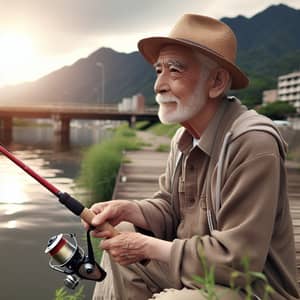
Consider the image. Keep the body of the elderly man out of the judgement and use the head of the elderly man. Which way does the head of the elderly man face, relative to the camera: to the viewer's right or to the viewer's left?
to the viewer's left

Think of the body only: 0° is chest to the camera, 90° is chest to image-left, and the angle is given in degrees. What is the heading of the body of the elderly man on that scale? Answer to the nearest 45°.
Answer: approximately 45°

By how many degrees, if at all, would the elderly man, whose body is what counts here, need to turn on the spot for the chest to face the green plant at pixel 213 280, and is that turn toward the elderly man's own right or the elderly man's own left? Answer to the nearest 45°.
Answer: approximately 45° to the elderly man's own left
